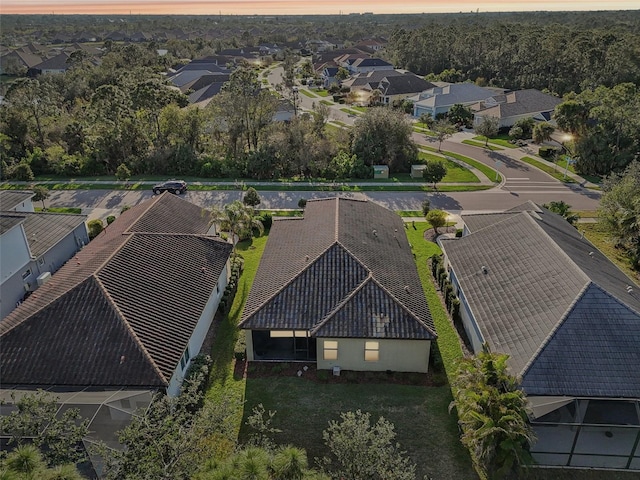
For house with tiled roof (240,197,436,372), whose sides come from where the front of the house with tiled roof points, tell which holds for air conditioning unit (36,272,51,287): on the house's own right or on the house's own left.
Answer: on the house's own left

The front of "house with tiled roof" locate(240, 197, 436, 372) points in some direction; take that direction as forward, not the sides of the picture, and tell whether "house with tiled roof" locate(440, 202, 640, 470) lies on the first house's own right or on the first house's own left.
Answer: on the first house's own right

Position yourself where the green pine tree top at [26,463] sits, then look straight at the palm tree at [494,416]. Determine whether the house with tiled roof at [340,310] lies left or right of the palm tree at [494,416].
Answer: left

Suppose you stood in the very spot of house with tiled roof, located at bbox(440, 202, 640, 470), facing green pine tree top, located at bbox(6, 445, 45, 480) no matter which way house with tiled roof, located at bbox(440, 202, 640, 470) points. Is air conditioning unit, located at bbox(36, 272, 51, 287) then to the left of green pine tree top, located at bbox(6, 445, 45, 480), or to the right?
right

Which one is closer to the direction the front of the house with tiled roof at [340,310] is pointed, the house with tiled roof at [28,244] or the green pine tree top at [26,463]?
the house with tiled roof

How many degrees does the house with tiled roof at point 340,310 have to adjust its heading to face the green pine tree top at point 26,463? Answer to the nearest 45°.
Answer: approximately 135° to its left

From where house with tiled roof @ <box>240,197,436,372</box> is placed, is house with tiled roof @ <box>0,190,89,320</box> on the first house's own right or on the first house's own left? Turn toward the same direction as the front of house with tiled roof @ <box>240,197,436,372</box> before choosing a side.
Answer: on the first house's own left

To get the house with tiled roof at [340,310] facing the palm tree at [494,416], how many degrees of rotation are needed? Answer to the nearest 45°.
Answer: approximately 135° to its right

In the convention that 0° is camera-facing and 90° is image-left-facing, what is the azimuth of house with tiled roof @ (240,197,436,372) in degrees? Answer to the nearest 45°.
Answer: approximately 180°
